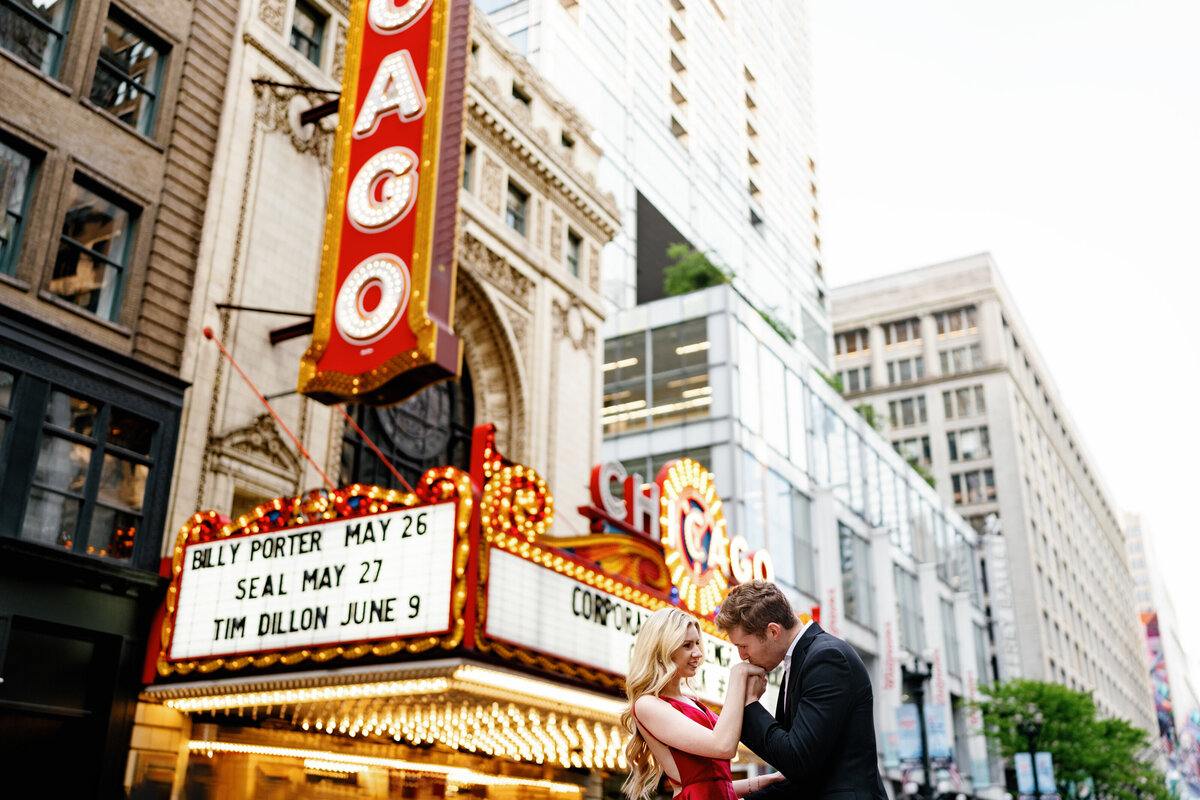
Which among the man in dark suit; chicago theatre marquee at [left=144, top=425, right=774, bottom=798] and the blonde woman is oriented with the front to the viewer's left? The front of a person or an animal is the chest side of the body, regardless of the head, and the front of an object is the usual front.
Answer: the man in dark suit

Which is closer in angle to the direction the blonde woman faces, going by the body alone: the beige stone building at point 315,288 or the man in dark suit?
the man in dark suit

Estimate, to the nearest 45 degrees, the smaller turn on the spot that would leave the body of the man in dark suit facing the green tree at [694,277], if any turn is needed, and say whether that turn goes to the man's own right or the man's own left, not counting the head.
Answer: approximately 90° to the man's own right

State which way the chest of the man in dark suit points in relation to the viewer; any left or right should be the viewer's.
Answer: facing to the left of the viewer

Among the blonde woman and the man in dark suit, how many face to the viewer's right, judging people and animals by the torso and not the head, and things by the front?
1

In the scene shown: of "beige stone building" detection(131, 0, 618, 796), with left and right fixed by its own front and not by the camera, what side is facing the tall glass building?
left

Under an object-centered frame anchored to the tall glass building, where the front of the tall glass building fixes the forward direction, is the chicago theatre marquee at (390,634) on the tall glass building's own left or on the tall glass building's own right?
on the tall glass building's own right

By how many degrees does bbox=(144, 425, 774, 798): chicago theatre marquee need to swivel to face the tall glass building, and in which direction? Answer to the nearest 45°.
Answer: approximately 90° to its left

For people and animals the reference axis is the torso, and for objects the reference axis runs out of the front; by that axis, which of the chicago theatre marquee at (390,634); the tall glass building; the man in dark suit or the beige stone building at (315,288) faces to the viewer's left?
the man in dark suit

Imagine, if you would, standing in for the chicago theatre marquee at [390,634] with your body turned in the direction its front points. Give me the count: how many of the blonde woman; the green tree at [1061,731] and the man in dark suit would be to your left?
1

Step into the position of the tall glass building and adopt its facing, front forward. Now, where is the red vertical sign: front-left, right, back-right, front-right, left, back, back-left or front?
front-right

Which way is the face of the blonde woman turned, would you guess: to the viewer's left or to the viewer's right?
to the viewer's right

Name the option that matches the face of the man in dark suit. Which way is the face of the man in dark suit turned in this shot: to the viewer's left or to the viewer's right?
to the viewer's left

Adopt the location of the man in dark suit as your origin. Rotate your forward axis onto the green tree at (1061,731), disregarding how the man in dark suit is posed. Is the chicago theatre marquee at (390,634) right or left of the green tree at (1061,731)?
left
